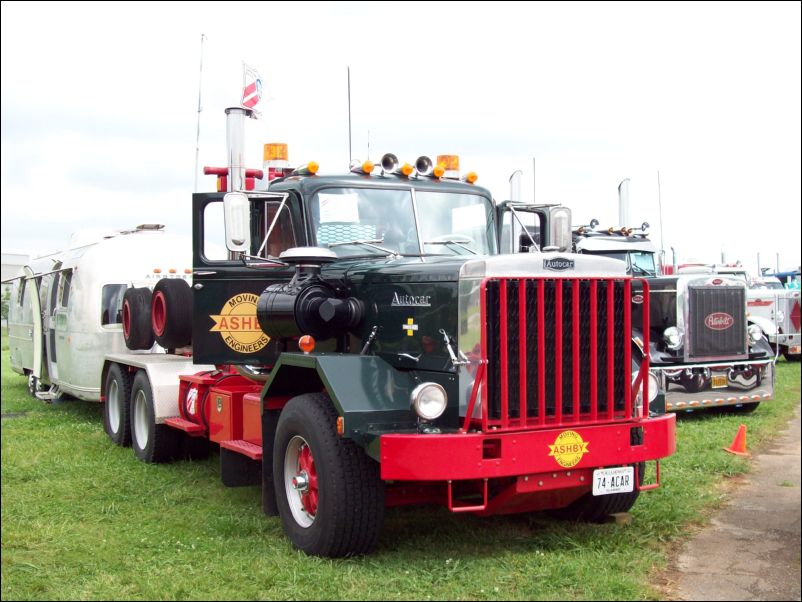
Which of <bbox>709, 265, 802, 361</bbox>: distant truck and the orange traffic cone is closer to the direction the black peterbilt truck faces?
the orange traffic cone

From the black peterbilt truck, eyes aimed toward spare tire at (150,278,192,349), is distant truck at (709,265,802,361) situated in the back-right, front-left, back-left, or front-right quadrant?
back-right

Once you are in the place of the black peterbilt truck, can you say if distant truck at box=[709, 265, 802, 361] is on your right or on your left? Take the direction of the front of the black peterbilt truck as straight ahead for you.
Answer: on your left

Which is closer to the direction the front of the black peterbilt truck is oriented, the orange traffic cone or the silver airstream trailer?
the orange traffic cone

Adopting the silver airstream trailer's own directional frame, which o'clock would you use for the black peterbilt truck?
The black peterbilt truck is roughly at 11 o'clock from the silver airstream trailer.

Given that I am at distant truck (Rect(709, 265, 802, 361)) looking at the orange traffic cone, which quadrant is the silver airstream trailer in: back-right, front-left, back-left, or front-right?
front-right

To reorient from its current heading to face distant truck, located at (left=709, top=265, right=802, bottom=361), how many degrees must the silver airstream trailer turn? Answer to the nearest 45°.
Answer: approximately 45° to its left

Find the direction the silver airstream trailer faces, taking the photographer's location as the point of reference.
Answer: facing the viewer and to the right of the viewer

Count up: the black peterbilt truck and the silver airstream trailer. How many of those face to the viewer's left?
0

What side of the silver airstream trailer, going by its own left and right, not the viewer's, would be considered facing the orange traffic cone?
front

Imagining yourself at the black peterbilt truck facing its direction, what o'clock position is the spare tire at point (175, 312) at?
The spare tire is roughly at 3 o'clock from the black peterbilt truck.
